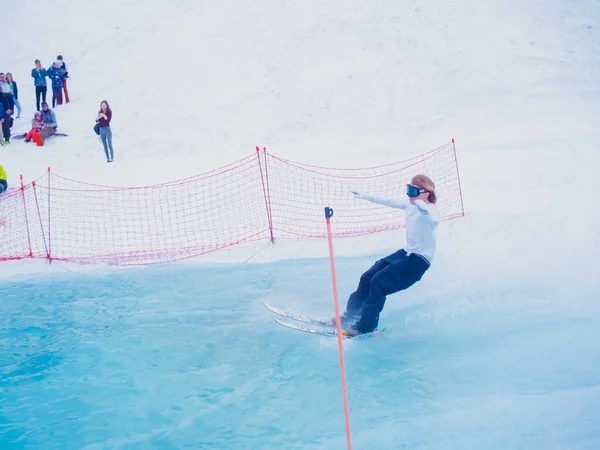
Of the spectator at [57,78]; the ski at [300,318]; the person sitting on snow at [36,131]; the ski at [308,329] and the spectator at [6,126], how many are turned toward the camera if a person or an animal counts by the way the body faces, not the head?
3

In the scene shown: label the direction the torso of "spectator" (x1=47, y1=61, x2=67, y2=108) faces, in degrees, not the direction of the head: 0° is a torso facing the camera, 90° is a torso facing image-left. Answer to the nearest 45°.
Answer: approximately 0°

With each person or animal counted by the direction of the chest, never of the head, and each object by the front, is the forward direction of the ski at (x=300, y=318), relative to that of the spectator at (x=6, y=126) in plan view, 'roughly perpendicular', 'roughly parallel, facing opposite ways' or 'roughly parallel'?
roughly perpendicular

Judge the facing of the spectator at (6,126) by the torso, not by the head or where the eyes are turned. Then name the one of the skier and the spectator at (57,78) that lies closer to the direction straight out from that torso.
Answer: the skier

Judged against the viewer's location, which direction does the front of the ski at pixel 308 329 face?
facing to the left of the viewer
